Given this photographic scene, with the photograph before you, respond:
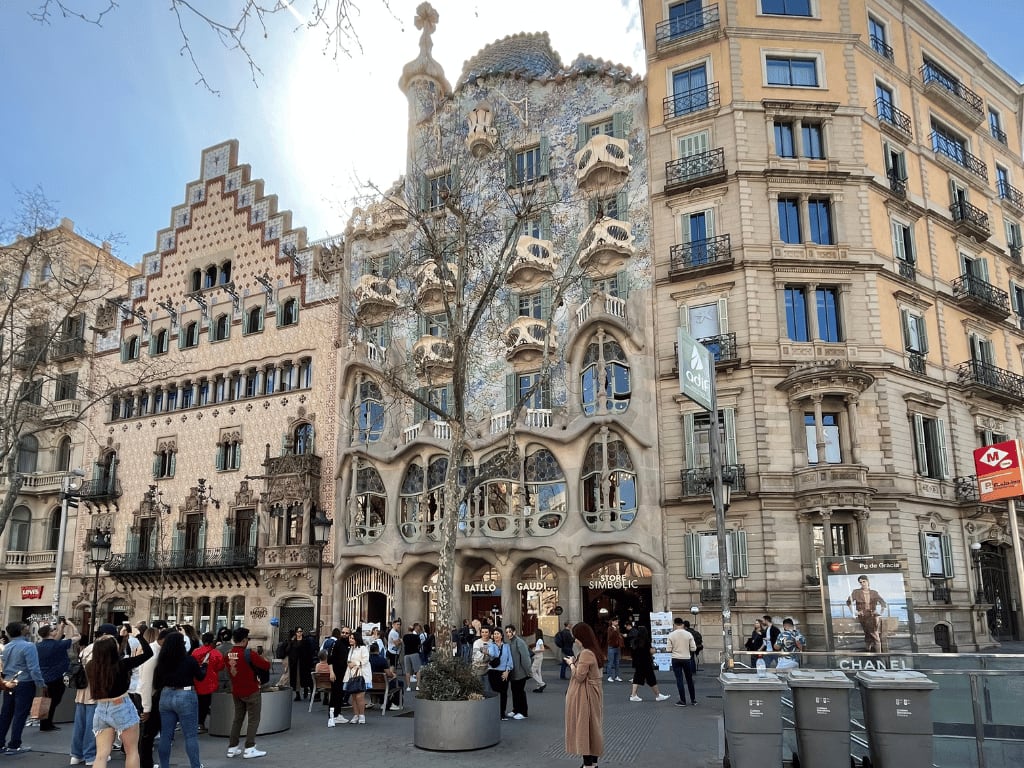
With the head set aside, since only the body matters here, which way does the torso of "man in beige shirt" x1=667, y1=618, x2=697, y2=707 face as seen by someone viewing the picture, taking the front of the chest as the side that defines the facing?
away from the camera

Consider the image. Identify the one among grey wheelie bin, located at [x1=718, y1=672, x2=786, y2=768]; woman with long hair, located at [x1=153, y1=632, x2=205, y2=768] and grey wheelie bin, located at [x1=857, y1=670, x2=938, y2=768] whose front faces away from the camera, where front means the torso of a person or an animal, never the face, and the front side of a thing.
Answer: the woman with long hair

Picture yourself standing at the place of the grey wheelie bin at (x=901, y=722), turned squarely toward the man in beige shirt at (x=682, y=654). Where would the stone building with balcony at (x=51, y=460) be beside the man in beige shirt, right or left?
left

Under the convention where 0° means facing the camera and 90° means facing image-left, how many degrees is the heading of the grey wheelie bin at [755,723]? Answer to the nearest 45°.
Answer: approximately 0°

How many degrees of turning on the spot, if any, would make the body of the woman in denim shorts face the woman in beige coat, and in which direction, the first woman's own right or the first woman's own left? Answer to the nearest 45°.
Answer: approximately 90° to the first woman's own right

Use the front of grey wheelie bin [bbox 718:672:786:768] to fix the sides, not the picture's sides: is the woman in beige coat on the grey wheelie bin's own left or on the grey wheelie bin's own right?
on the grey wheelie bin's own right

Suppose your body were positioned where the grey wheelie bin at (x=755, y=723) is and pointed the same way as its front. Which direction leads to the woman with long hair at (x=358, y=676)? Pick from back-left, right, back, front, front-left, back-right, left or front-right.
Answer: back-right

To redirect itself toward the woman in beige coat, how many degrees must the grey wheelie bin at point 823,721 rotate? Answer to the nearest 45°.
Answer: approximately 90° to its right

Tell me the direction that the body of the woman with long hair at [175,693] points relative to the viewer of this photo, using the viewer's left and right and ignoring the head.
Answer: facing away from the viewer

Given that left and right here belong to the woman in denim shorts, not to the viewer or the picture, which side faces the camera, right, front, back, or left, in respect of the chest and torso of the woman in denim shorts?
back

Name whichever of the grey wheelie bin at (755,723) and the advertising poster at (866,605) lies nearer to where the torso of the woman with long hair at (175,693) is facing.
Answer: the advertising poster
